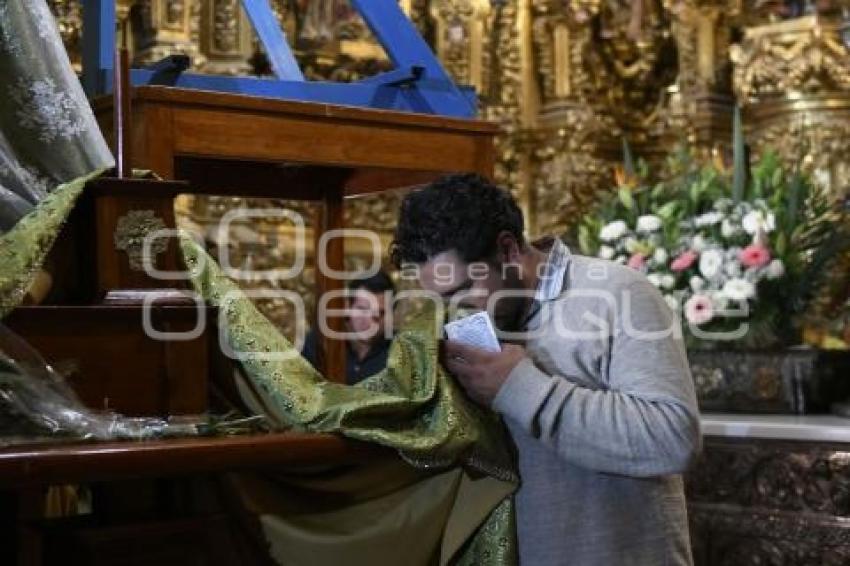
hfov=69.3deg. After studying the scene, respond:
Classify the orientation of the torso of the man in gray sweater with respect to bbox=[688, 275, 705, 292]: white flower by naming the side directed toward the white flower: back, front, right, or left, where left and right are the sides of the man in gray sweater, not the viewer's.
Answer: right

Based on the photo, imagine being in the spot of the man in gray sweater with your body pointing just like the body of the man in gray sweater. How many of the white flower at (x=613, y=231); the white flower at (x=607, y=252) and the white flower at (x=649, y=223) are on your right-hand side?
3

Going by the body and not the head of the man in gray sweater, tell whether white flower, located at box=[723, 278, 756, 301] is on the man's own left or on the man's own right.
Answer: on the man's own right

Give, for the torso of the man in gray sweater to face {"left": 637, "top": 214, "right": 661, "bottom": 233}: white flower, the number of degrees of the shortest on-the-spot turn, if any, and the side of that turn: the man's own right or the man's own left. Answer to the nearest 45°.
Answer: approximately 90° to the man's own right

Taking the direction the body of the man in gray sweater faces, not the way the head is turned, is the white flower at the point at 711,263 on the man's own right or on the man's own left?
on the man's own right

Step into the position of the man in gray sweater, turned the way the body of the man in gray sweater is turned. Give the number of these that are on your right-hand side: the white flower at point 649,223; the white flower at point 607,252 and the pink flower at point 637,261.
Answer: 3

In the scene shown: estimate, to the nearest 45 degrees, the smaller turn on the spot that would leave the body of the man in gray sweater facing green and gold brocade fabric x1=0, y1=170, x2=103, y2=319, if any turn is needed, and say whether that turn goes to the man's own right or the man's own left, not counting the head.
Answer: approximately 45° to the man's own left

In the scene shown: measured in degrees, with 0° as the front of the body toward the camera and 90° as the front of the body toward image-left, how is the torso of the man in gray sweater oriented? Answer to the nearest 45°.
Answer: approximately 90°

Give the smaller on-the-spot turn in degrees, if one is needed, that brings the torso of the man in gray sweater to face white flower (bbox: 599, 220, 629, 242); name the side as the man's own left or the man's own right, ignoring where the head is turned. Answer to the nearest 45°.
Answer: approximately 90° to the man's own right
